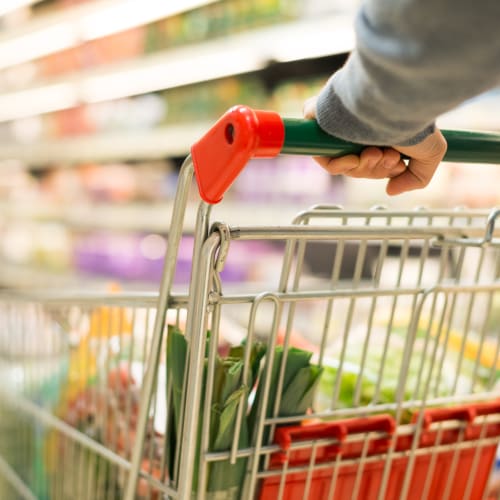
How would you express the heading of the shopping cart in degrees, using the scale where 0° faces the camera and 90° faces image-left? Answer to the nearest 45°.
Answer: approximately 135°
